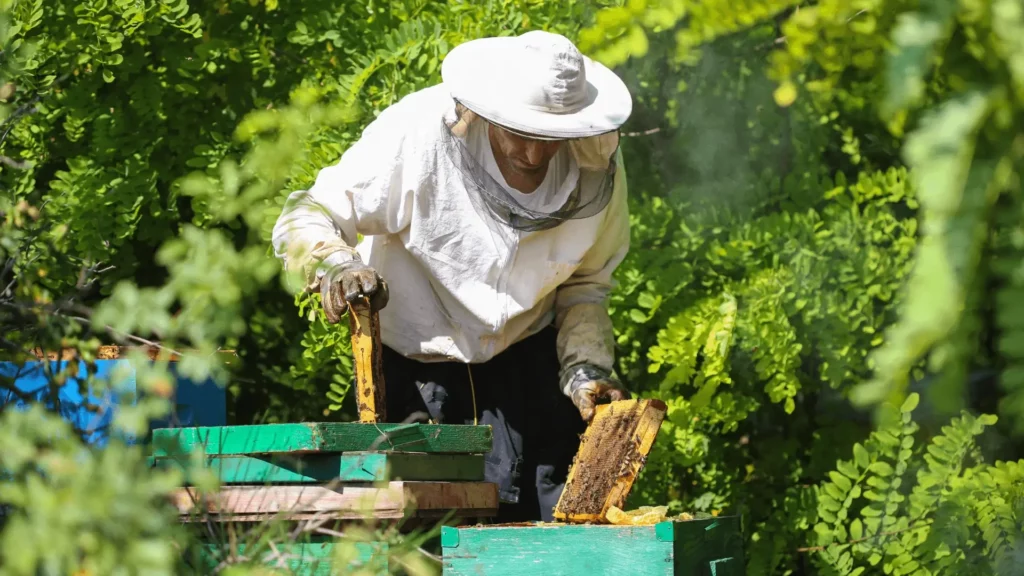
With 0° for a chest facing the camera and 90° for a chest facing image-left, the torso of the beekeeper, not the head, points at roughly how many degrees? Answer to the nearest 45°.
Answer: approximately 0°
